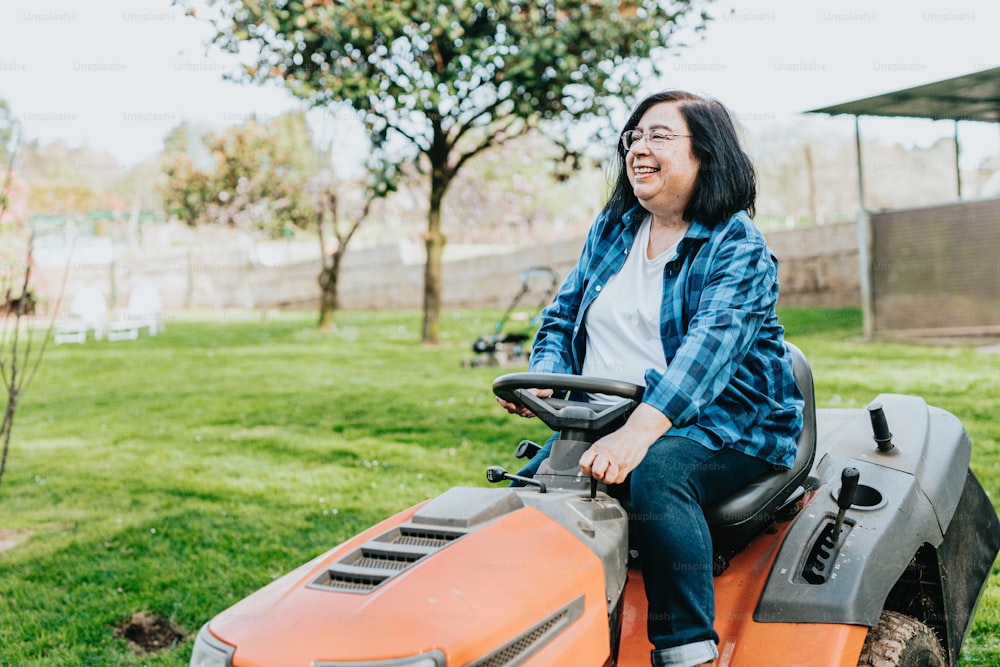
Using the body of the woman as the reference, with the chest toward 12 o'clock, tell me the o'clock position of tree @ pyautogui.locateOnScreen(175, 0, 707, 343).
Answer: The tree is roughly at 4 o'clock from the woman.

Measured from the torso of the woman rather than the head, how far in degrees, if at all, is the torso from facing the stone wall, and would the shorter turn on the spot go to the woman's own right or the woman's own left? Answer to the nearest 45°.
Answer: approximately 135° to the woman's own right

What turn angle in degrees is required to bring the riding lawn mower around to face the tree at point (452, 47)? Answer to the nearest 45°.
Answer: approximately 135° to its right

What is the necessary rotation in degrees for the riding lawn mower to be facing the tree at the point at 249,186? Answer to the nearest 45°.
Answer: approximately 135° to its right

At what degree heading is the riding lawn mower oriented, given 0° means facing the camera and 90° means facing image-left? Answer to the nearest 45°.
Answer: approximately 45°

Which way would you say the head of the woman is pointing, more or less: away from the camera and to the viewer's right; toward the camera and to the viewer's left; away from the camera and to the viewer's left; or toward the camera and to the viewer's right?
toward the camera and to the viewer's left

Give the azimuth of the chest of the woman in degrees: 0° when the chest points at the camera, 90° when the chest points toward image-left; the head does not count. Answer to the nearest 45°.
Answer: approximately 45°
